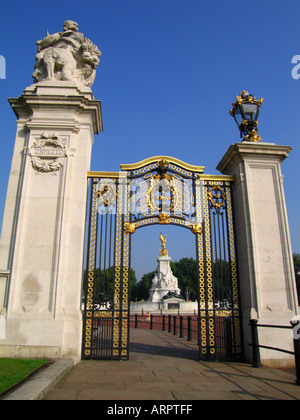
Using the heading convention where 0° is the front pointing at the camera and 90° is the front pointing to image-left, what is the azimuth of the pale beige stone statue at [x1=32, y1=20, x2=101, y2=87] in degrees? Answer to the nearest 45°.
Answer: approximately 0°

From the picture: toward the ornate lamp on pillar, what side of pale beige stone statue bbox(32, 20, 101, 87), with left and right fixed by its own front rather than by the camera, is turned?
left

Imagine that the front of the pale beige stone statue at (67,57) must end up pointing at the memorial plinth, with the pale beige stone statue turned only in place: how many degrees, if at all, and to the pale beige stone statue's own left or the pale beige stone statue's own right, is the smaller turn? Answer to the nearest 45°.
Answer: approximately 135° to the pale beige stone statue's own left

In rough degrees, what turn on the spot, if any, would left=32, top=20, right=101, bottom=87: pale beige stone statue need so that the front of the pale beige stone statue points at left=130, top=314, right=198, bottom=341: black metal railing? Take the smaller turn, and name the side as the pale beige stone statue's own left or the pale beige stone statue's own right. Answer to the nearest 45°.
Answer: approximately 135° to the pale beige stone statue's own left

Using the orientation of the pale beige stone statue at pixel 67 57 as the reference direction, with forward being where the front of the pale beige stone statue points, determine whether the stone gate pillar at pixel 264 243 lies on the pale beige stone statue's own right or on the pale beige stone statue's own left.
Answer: on the pale beige stone statue's own left
